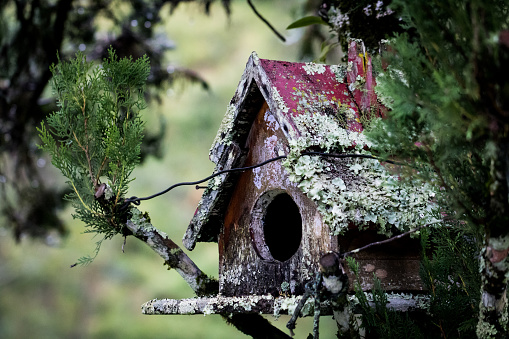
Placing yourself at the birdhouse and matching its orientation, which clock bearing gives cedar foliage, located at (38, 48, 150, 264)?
The cedar foliage is roughly at 1 o'clock from the birdhouse.

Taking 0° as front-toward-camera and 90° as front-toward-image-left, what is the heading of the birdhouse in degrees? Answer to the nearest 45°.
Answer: approximately 45°
